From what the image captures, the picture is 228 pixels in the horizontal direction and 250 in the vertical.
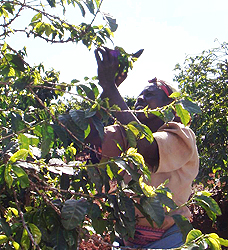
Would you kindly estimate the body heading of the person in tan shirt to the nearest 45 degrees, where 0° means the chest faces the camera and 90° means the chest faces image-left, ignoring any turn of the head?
approximately 90°
